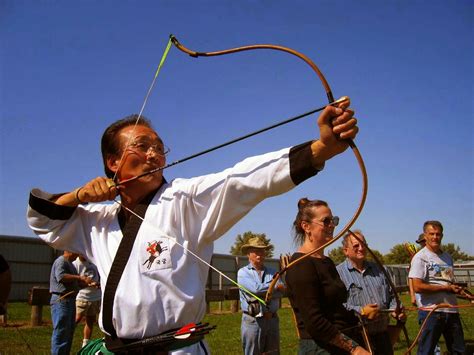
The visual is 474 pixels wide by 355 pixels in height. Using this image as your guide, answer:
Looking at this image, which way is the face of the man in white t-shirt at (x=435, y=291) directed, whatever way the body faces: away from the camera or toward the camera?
toward the camera

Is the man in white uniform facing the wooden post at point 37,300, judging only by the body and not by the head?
no

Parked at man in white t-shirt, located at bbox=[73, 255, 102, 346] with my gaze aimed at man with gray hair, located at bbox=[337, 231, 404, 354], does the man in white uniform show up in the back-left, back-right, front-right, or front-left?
front-right

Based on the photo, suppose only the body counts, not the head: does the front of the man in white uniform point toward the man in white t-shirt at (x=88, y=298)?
no

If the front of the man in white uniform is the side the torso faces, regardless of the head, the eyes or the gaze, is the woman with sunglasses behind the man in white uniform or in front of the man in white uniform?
behind

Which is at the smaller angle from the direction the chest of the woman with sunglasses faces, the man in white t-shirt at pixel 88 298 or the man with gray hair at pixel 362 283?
the man with gray hair

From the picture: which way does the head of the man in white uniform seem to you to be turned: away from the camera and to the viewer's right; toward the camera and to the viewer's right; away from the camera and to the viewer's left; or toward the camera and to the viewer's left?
toward the camera and to the viewer's right

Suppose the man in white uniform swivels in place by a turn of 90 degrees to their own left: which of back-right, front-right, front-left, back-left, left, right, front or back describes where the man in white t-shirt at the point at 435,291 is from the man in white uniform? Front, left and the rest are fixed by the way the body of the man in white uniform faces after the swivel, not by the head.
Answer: front-left

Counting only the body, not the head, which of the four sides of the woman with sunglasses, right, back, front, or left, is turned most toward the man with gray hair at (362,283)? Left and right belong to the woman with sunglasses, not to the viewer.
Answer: left

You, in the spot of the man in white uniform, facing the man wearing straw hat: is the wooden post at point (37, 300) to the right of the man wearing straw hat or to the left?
left

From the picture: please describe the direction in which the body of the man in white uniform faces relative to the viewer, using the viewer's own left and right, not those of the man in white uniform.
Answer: facing the viewer
